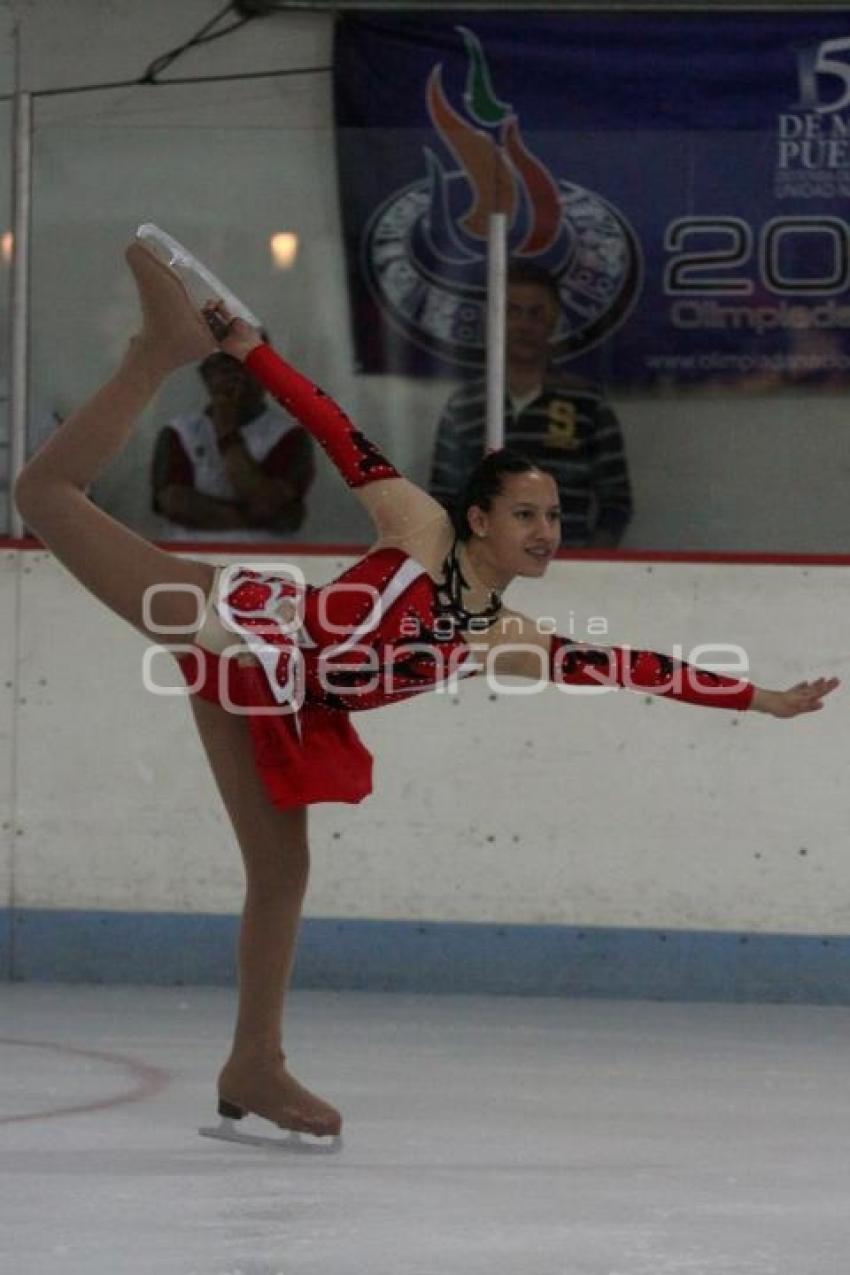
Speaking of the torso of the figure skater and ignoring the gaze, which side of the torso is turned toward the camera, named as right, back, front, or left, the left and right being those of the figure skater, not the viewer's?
right

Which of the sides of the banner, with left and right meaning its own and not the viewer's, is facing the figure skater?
front

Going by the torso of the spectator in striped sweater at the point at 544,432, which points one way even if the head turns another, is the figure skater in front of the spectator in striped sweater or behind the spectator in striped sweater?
in front

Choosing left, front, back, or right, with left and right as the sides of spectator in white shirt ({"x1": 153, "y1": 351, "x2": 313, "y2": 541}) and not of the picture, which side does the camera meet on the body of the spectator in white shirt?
front

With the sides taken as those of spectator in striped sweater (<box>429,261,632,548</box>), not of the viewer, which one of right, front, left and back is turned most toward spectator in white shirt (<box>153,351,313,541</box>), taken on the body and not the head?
right

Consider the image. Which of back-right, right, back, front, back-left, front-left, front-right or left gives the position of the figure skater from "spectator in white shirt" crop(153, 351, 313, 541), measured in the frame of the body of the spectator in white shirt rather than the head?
front

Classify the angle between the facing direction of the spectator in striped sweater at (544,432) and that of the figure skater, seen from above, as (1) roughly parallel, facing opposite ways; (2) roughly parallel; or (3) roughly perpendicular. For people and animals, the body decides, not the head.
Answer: roughly perpendicular

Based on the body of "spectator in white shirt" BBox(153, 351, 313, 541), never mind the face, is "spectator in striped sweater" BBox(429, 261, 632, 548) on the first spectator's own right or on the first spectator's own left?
on the first spectator's own left

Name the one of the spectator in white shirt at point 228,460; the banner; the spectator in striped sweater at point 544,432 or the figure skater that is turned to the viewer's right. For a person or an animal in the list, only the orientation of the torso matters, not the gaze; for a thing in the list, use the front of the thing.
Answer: the figure skater

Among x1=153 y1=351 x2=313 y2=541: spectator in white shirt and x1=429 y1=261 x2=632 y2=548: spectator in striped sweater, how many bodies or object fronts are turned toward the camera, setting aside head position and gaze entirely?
2
